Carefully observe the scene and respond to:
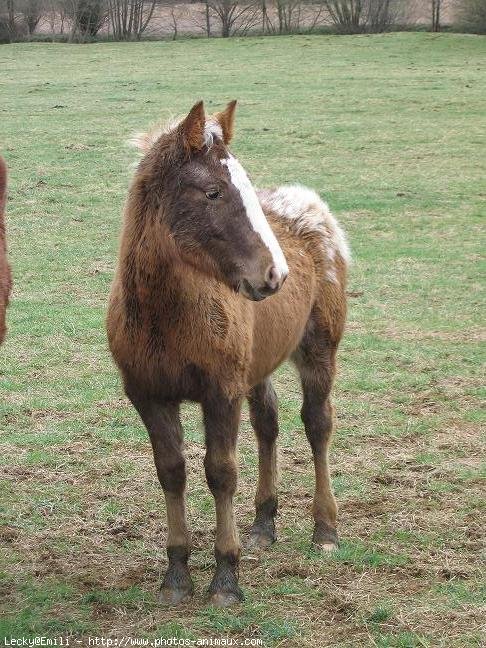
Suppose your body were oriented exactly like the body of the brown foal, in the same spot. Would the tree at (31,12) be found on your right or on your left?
on your right

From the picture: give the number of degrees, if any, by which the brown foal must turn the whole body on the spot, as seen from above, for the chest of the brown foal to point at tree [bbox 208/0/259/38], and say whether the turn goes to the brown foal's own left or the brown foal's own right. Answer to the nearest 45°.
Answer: approximately 135° to the brown foal's own right

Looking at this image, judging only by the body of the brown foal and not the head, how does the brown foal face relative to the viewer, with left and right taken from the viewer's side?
facing the viewer and to the left of the viewer

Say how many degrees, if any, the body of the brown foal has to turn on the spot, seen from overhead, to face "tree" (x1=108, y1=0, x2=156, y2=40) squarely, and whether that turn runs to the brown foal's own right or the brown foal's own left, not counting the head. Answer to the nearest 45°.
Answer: approximately 135° to the brown foal's own right

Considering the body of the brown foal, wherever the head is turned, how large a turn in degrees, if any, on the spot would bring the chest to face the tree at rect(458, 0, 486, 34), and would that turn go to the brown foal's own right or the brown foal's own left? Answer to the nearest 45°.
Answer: approximately 135° to the brown foal's own right

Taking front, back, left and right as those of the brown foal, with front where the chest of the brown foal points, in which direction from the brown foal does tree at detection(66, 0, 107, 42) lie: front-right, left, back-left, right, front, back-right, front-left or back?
back-right

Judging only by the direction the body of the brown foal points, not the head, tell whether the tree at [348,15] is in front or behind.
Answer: behind
